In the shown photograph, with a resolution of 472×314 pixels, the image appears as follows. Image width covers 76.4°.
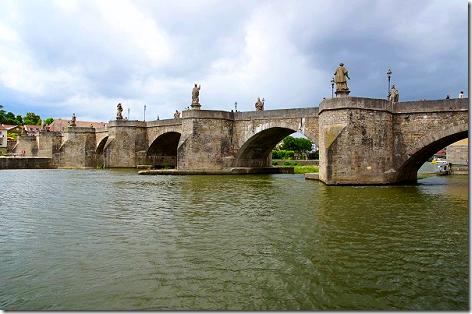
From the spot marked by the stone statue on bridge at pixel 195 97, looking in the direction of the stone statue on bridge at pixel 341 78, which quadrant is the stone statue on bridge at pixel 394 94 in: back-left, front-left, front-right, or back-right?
front-left

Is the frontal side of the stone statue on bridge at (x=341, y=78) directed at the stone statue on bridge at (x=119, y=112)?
no

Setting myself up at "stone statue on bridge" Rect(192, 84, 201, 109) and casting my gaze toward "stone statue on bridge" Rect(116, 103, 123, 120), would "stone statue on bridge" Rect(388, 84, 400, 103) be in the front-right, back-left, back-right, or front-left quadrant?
back-right

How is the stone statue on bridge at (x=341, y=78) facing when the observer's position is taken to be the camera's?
facing away from the viewer

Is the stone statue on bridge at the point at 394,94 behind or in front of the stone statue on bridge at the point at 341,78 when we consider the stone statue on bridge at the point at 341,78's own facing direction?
in front

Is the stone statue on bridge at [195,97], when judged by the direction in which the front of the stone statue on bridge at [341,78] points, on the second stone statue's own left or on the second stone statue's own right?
on the second stone statue's own left
